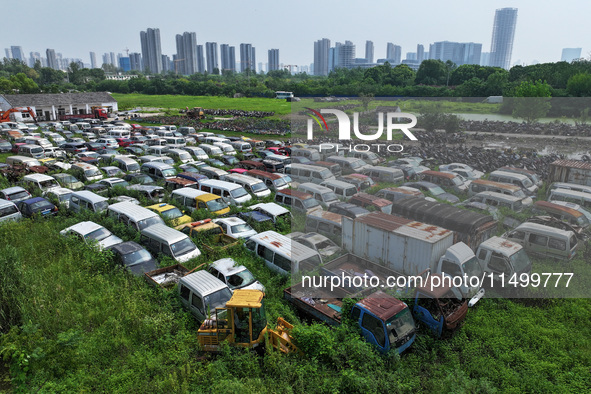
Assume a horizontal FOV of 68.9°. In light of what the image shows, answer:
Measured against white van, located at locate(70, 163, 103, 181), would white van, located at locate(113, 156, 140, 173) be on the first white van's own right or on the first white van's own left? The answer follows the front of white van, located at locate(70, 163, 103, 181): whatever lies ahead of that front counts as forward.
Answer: on the first white van's own left

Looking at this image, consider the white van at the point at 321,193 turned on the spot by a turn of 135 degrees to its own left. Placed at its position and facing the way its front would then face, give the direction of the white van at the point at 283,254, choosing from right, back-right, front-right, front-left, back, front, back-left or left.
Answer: back

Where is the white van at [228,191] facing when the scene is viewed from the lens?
facing the viewer and to the right of the viewer

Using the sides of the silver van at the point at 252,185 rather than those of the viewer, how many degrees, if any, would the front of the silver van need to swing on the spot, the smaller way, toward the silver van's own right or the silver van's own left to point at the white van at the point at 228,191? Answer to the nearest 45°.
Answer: approximately 90° to the silver van's own right

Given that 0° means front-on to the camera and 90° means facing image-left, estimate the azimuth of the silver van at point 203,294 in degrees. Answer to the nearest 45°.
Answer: approximately 315°

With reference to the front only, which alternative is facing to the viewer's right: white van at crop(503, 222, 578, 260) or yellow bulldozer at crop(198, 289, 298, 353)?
the yellow bulldozer

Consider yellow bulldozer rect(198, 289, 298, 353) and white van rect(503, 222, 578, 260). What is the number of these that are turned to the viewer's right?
1
